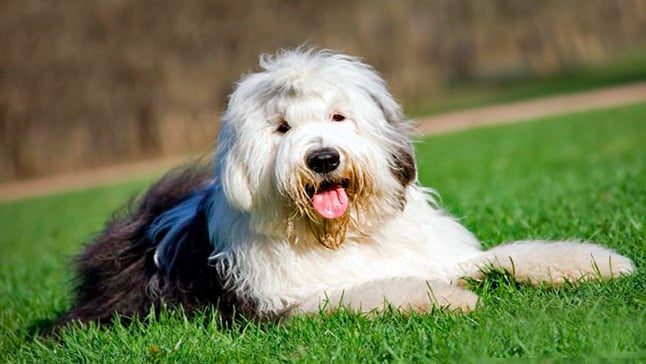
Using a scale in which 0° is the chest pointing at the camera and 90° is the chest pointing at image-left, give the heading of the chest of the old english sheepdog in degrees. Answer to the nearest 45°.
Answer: approximately 315°
